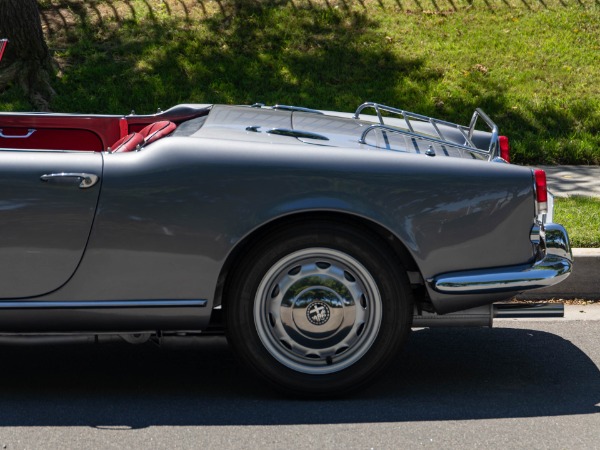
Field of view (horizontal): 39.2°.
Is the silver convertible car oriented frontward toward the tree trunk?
no

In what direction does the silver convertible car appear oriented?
to the viewer's left
